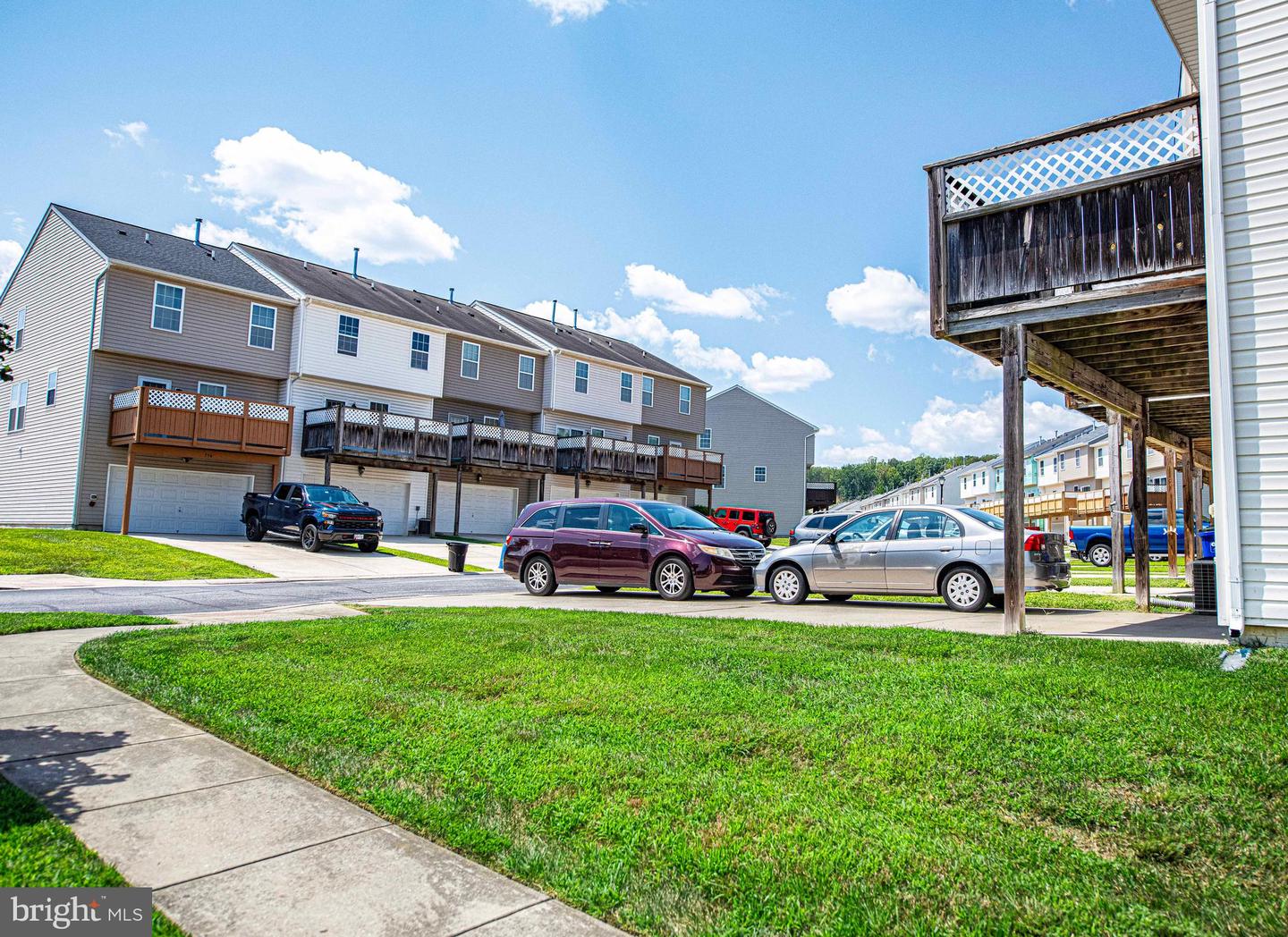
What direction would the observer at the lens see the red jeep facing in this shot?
facing away from the viewer and to the left of the viewer

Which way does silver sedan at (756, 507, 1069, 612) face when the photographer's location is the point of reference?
facing to the left of the viewer

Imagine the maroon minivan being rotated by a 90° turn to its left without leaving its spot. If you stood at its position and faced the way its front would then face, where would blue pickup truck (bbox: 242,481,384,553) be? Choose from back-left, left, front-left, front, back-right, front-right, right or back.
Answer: left

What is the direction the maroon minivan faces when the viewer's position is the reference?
facing the viewer and to the right of the viewer

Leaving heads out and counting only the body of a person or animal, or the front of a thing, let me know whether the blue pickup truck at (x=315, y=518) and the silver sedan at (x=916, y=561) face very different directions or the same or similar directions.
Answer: very different directions

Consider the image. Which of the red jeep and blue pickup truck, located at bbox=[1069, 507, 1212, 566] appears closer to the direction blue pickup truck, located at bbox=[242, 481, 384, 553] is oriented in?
the blue pickup truck
